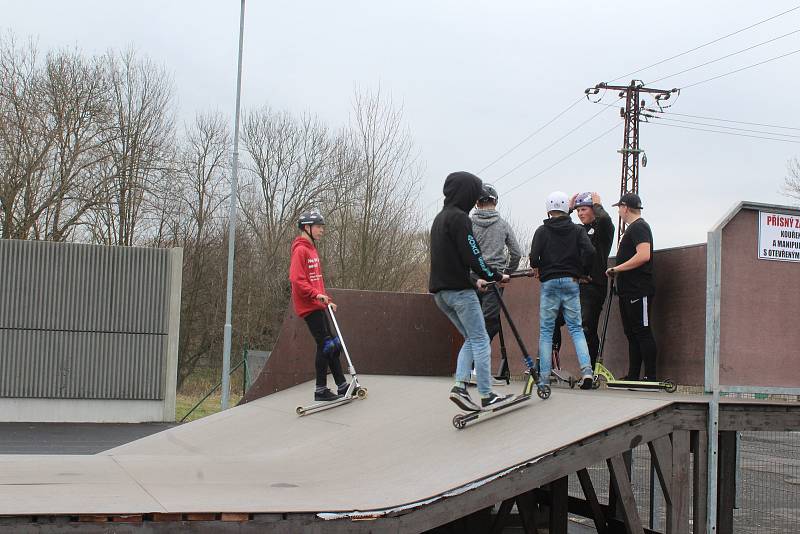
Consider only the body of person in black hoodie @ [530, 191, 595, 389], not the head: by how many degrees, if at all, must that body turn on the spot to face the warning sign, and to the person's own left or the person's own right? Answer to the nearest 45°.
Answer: approximately 90° to the person's own right

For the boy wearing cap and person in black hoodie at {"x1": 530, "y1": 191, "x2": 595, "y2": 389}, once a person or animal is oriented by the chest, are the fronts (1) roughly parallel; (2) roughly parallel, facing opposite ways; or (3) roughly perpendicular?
roughly perpendicular

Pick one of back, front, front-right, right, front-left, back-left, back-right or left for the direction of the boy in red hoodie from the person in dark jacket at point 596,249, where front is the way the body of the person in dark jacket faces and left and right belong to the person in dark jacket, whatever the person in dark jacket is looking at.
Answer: front-right

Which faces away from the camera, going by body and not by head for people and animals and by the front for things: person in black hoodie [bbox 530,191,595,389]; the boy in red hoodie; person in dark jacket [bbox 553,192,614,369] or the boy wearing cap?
the person in black hoodie

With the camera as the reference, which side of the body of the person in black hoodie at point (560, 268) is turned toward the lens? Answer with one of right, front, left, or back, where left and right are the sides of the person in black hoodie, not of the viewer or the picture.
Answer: back

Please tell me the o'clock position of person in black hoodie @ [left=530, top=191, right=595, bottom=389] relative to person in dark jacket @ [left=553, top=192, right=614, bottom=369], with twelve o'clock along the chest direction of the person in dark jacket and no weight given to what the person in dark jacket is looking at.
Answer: The person in black hoodie is roughly at 11 o'clock from the person in dark jacket.

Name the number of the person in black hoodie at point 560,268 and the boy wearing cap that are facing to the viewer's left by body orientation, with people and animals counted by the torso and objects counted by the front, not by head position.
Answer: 1

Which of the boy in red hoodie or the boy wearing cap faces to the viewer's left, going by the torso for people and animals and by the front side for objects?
the boy wearing cap

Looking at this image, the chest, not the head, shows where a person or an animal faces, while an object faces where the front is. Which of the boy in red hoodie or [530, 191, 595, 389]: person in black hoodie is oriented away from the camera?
the person in black hoodie

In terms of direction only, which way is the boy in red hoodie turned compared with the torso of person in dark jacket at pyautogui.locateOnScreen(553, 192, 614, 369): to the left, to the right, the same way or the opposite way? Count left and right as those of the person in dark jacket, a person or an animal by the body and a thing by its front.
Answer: to the left

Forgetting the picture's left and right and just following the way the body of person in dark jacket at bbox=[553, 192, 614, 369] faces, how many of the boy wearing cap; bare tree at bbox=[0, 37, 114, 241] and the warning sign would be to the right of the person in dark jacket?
1

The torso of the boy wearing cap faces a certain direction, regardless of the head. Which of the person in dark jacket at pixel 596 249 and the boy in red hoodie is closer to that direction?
the boy in red hoodie

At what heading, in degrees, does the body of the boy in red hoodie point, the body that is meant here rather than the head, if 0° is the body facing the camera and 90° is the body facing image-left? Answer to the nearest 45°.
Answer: approximately 315°

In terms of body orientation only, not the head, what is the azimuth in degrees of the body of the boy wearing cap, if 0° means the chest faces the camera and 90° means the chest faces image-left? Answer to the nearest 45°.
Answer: approximately 90°

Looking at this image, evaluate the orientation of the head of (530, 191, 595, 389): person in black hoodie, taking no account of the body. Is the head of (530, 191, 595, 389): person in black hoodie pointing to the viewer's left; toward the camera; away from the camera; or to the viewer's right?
away from the camera
